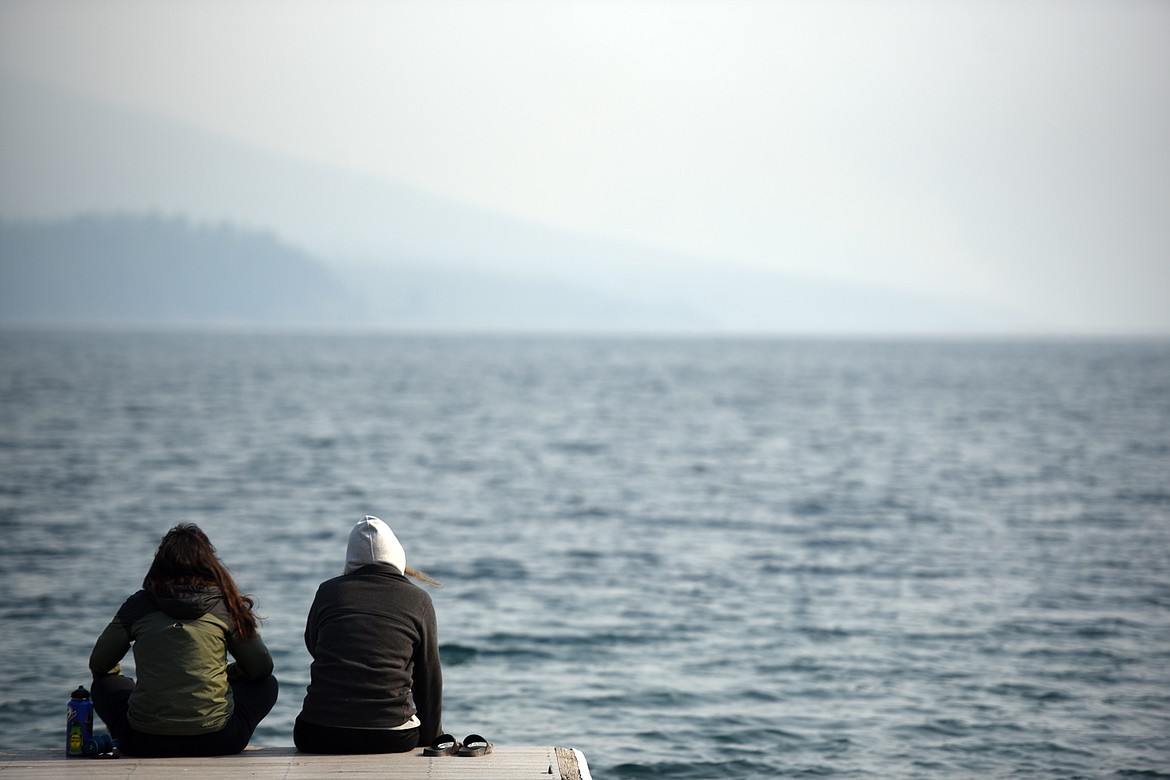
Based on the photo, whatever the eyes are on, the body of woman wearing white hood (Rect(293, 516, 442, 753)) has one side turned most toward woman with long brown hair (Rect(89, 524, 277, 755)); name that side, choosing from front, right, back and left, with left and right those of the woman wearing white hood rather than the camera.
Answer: left

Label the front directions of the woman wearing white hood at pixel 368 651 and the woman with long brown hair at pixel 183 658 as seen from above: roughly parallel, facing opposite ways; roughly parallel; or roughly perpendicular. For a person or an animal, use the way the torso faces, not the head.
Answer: roughly parallel

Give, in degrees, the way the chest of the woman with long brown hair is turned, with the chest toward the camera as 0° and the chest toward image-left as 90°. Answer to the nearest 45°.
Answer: approximately 180°

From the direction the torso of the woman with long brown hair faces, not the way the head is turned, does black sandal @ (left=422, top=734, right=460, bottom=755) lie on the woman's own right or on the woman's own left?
on the woman's own right

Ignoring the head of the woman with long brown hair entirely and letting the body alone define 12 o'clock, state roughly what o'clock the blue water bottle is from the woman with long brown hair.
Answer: The blue water bottle is roughly at 10 o'clock from the woman with long brown hair.

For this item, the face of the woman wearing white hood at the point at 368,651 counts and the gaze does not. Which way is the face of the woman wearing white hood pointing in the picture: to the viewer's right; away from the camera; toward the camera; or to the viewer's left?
away from the camera

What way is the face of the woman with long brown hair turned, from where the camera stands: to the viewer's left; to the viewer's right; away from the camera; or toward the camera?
away from the camera

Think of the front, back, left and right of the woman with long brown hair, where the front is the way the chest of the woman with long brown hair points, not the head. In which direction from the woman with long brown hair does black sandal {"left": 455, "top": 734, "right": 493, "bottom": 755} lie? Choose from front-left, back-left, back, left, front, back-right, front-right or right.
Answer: right

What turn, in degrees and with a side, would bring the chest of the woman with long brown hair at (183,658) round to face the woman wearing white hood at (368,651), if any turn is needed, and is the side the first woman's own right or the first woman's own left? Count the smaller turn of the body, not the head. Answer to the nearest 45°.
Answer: approximately 90° to the first woman's own right

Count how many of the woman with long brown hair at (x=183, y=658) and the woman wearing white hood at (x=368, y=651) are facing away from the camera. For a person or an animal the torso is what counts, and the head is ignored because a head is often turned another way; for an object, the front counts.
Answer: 2

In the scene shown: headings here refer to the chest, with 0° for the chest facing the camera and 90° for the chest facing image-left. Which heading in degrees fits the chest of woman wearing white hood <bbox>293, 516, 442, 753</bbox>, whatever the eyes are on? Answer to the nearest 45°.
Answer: approximately 180°
